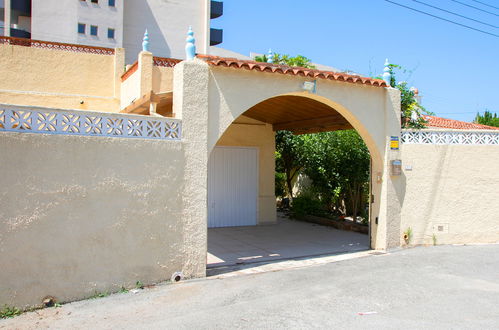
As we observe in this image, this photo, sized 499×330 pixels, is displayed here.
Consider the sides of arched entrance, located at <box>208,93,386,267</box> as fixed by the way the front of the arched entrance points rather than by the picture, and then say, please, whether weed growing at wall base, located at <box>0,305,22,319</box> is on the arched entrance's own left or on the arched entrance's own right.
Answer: on the arched entrance's own right

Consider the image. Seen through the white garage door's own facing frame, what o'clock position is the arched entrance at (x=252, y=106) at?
The arched entrance is roughly at 12 o'clock from the white garage door.

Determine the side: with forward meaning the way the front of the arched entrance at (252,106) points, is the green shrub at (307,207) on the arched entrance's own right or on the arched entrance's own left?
on the arched entrance's own left

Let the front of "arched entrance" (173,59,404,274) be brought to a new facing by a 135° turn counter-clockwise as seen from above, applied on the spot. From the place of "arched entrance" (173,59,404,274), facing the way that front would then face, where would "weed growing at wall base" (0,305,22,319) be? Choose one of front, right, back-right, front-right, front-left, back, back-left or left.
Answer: back-left

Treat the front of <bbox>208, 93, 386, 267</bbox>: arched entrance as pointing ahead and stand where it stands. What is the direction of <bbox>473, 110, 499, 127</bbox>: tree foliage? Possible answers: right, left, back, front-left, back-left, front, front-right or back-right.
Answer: left

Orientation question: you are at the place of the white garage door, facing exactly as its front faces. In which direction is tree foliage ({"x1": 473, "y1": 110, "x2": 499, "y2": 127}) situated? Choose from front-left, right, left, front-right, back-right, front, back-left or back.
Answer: back-left

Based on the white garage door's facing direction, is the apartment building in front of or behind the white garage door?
behind

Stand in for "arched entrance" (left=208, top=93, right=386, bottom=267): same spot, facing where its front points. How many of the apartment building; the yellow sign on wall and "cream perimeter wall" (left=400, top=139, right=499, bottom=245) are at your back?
1
